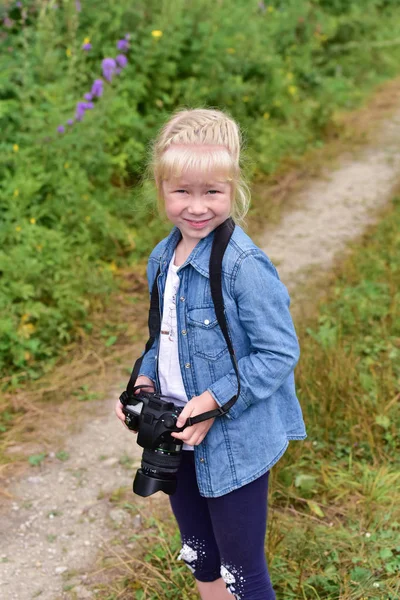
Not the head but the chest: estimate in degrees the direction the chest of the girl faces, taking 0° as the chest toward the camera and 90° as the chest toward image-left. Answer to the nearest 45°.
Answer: approximately 45°

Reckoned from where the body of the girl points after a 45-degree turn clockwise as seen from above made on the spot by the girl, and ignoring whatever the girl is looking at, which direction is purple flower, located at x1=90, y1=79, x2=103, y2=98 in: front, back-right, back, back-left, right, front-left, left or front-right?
right

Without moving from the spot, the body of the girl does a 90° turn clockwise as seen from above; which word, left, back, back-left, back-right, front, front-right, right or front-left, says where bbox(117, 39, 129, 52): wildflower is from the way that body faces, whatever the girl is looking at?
front-right

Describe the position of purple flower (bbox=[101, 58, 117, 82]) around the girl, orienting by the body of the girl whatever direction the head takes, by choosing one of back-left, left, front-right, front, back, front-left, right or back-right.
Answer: back-right

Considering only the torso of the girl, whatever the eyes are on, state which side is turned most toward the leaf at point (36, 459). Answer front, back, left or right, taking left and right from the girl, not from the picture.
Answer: right
